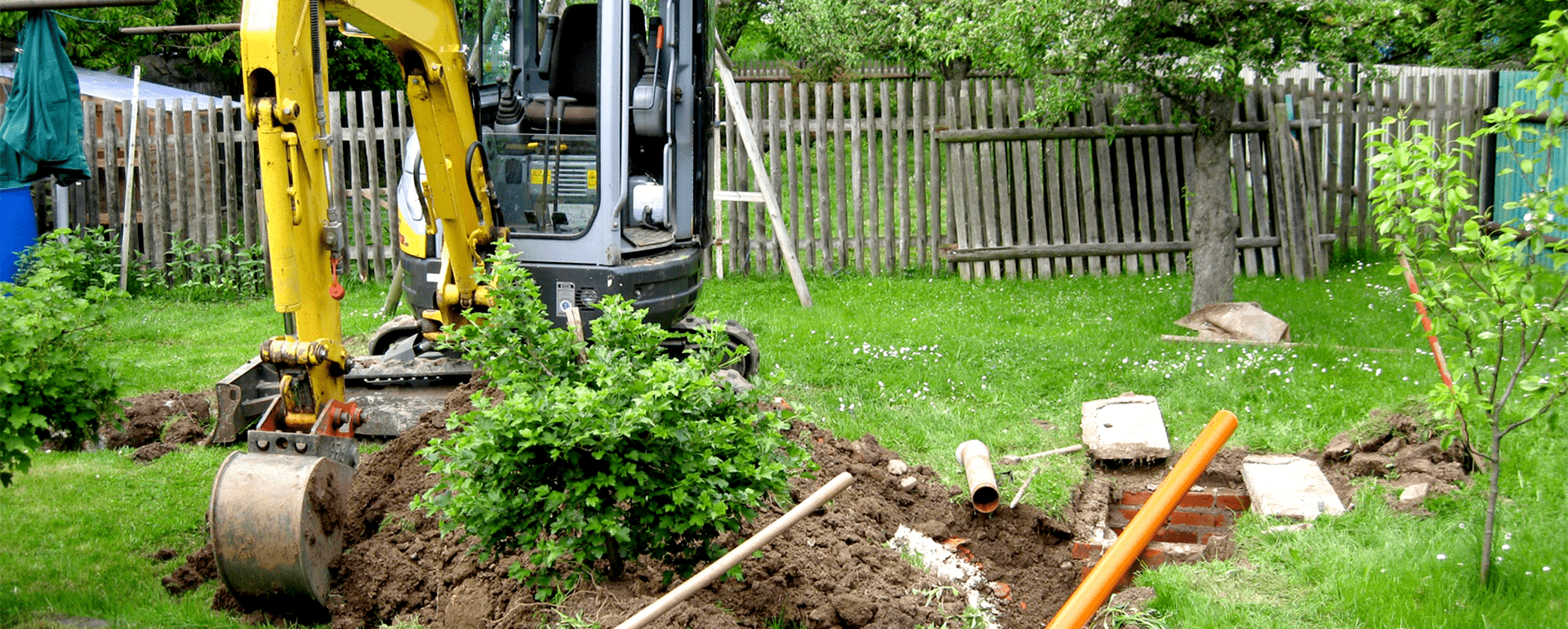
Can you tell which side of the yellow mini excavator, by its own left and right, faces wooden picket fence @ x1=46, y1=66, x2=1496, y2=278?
back

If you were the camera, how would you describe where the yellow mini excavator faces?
facing the viewer and to the left of the viewer

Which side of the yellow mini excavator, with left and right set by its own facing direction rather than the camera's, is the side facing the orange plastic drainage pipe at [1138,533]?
left

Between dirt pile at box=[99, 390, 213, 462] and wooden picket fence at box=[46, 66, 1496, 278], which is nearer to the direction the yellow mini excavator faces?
the dirt pile

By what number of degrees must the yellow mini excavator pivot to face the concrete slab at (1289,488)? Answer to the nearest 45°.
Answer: approximately 90° to its left

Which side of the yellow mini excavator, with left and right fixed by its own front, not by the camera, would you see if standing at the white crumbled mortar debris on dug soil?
left

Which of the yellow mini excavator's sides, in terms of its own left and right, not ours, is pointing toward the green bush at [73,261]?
right
